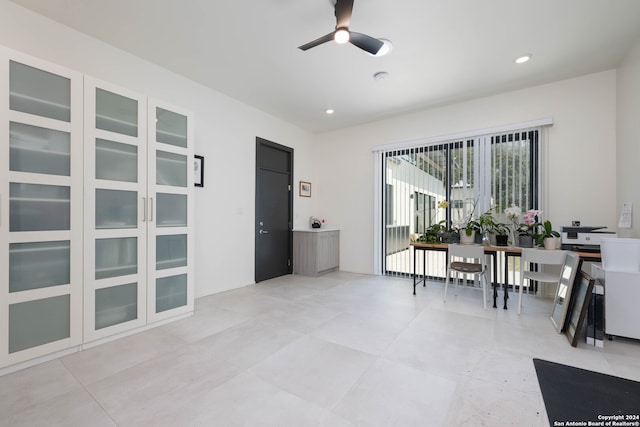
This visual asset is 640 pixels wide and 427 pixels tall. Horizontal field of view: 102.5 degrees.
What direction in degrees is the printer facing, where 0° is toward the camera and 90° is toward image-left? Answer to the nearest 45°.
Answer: approximately 0°

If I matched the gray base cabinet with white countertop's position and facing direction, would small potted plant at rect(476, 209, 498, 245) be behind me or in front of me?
in front

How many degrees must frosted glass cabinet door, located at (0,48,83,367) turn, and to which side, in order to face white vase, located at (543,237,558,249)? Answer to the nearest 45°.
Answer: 0° — it already faces it

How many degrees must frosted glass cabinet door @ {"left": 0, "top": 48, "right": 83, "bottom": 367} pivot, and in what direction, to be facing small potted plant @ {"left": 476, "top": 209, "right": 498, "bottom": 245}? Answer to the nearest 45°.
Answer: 0° — it already faces it

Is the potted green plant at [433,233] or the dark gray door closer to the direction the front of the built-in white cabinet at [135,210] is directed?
the potted green plant

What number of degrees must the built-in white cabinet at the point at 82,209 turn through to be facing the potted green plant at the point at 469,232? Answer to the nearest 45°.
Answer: approximately 45° to its left

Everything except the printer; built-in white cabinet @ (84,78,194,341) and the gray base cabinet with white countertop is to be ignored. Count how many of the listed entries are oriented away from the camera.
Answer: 0

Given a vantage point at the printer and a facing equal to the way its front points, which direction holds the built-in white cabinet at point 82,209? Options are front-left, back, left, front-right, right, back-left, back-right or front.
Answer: front-right

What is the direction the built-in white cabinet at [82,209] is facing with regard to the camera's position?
facing the viewer and to the right of the viewer

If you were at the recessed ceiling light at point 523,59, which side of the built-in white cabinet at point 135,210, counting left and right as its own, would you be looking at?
front

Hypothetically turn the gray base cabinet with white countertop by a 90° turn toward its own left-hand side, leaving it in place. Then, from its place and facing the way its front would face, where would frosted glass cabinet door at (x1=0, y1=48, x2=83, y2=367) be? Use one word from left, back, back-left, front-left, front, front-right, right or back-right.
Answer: back
